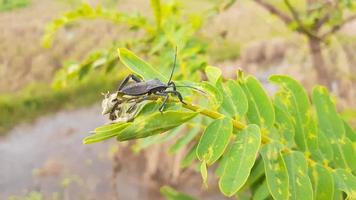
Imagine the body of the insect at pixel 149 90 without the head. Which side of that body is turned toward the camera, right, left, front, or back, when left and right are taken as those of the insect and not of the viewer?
right
